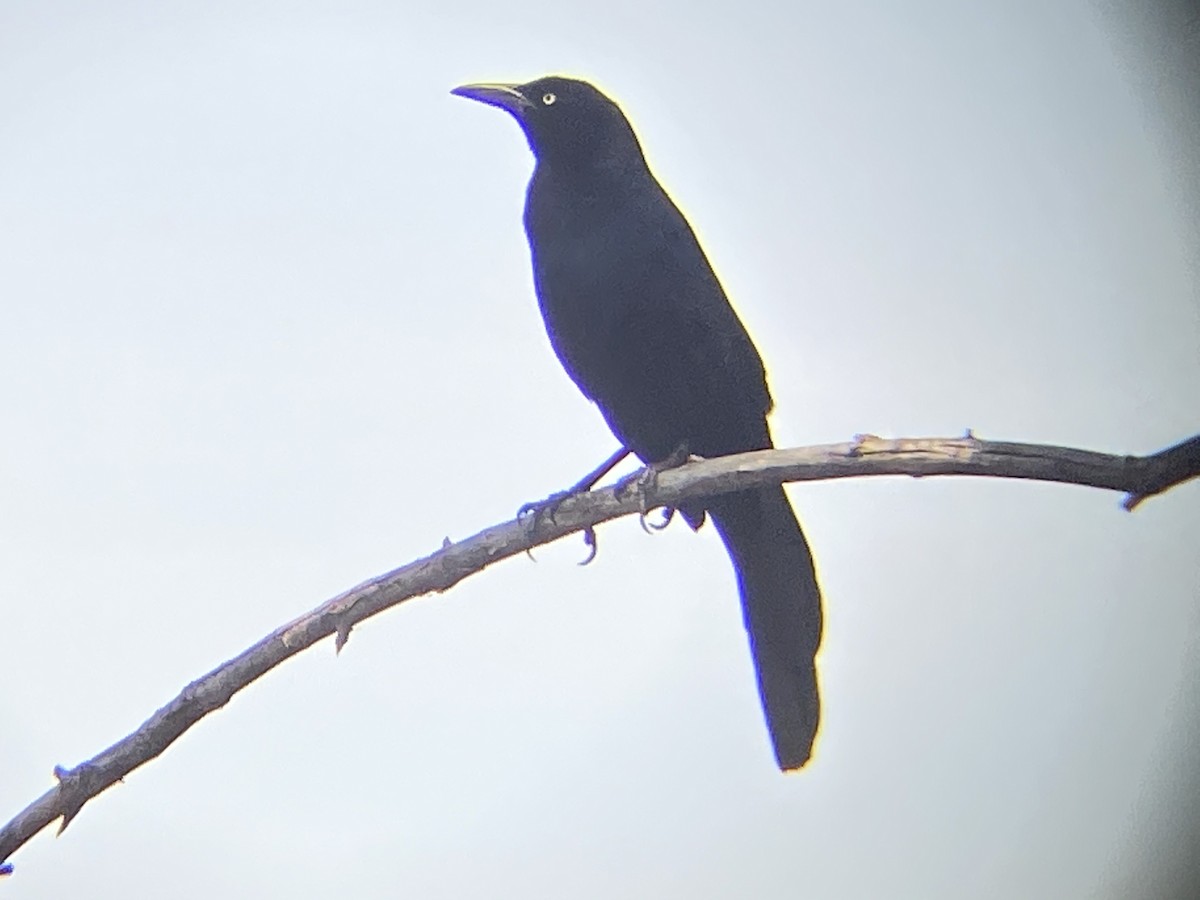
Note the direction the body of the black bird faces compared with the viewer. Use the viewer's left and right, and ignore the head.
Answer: facing to the left of the viewer
